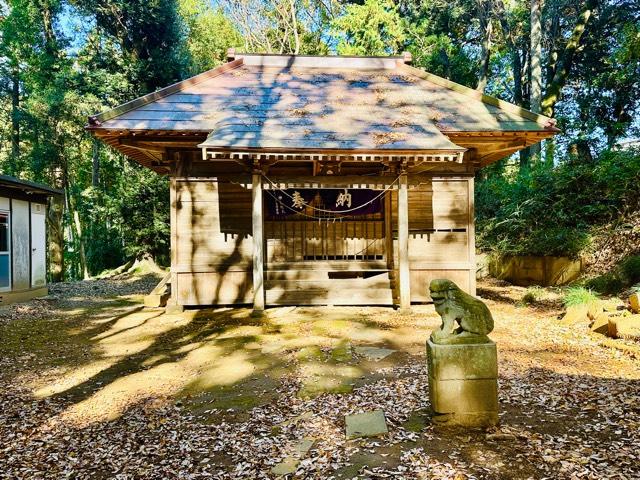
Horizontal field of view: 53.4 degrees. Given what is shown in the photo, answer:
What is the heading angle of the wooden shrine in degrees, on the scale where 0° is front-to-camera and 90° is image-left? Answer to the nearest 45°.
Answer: approximately 0°

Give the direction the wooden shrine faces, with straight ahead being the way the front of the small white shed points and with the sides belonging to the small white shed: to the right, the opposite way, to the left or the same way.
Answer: to the right

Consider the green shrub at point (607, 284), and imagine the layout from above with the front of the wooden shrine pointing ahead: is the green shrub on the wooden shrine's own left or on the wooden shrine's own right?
on the wooden shrine's own left

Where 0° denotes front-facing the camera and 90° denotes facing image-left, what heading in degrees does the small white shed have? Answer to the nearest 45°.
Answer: approximately 315°

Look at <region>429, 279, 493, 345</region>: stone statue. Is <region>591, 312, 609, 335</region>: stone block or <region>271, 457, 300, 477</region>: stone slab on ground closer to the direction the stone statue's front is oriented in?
the stone slab on ground

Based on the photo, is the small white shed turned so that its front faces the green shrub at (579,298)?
yes

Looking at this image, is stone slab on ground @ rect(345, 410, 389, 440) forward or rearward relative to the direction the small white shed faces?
forward

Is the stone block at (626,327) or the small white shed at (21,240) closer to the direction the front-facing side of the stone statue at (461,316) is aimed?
the small white shed

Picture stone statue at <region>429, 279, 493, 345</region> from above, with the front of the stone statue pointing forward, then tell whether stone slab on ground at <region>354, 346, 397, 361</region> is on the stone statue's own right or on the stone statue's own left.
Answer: on the stone statue's own right

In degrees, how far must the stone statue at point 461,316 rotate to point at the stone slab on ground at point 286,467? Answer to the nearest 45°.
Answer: approximately 45° to its left

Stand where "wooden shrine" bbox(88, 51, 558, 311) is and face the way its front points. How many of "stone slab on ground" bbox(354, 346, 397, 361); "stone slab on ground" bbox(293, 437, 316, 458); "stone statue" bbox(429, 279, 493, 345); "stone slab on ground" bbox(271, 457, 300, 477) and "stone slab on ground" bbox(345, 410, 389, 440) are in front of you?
5

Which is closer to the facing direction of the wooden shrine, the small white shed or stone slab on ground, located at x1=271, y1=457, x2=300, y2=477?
the stone slab on ground

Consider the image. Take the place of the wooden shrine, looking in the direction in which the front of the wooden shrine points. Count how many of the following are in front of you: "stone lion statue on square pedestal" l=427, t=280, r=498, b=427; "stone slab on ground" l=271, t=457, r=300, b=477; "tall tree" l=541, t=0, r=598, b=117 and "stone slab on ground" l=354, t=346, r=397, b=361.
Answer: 3

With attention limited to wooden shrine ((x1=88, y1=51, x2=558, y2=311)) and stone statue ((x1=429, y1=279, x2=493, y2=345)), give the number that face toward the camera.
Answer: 1

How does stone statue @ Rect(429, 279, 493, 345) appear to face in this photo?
to the viewer's left

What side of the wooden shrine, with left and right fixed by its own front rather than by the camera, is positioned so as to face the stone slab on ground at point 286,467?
front
